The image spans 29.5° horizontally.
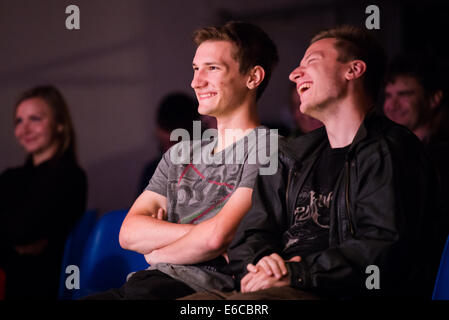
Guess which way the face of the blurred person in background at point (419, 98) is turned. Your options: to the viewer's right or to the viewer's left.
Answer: to the viewer's left

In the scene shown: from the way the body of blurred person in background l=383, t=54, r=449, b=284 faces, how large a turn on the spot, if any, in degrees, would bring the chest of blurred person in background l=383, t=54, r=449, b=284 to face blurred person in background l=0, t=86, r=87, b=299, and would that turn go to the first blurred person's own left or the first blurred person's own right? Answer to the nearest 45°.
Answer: approximately 45° to the first blurred person's own right

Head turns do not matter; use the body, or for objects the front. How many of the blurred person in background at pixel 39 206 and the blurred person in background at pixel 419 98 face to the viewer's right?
0

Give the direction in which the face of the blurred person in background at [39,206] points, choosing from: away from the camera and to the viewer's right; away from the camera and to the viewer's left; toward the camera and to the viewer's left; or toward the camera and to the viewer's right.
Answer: toward the camera and to the viewer's left

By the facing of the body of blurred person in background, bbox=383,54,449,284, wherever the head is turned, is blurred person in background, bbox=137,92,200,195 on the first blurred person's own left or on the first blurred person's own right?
on the first blurred person's own right

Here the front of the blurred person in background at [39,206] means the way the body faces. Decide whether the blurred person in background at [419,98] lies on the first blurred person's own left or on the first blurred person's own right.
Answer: on the first blurred person's own left

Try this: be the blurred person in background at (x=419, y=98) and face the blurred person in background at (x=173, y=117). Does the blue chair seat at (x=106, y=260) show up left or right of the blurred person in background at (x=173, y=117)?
left

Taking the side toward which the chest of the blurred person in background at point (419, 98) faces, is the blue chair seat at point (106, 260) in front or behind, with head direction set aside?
in front

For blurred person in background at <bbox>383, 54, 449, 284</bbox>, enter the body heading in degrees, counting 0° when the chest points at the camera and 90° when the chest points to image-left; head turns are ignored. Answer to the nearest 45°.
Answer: approximately 45°
